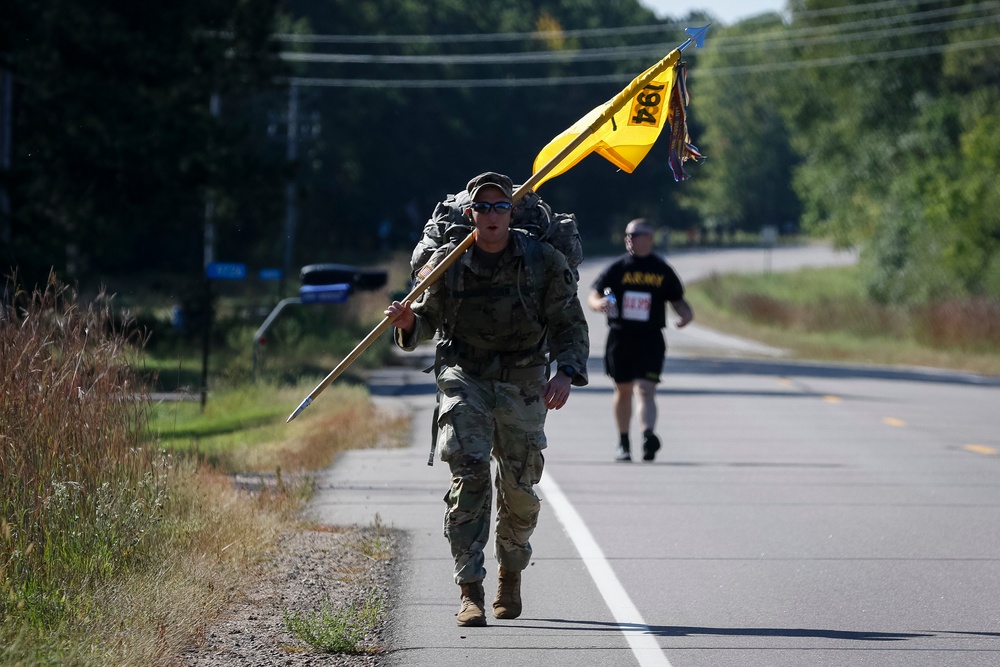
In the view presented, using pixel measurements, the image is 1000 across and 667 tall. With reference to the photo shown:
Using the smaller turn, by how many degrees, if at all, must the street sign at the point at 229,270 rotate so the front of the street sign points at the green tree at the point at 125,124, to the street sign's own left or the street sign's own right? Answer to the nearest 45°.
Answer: approximately 180°

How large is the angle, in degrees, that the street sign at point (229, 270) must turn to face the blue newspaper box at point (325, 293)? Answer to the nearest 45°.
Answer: approximately 45° to its left

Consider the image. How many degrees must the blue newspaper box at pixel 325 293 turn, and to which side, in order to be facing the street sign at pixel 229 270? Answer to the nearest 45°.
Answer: approximately 135° to its right

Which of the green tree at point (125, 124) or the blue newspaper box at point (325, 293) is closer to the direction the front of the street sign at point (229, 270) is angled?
the blue newspaper box

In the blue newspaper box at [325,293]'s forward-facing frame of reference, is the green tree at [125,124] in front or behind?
behind

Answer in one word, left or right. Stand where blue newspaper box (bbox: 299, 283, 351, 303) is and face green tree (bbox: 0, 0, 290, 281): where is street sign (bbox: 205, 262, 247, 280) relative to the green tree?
left

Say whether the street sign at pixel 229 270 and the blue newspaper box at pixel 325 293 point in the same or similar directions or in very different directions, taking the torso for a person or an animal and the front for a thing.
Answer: same or similar directions

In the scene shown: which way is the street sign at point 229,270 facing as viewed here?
toward the camera
